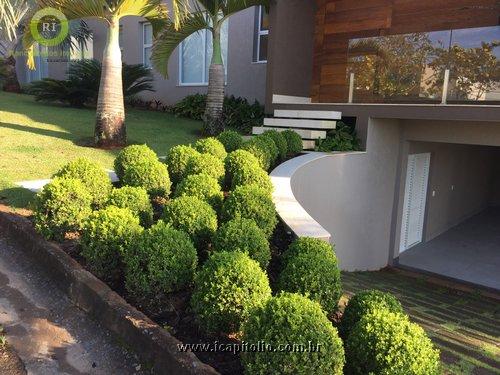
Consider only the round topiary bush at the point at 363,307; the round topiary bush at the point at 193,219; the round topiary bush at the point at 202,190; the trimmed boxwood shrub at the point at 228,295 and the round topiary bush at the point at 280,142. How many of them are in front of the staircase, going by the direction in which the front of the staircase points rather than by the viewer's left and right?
5

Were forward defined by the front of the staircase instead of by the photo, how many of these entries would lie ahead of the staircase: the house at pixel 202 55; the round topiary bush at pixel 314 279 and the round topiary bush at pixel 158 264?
2

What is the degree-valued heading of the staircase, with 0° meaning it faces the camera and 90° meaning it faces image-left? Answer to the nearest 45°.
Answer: approximately 0°

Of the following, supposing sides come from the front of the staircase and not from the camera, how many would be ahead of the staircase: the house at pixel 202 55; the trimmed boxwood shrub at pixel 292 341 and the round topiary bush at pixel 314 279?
2

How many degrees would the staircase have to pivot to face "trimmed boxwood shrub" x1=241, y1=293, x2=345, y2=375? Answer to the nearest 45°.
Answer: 0° — it already faces it

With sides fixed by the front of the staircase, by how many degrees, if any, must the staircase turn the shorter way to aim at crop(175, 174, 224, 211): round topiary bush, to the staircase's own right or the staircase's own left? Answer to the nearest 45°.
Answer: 0° — it already faces it

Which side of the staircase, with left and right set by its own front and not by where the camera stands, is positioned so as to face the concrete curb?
front

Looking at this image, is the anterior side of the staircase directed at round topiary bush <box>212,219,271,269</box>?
yes

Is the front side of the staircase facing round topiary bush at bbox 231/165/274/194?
yes

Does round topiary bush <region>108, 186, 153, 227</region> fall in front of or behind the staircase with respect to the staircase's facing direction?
in front

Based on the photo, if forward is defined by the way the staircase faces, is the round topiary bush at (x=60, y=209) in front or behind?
in front
